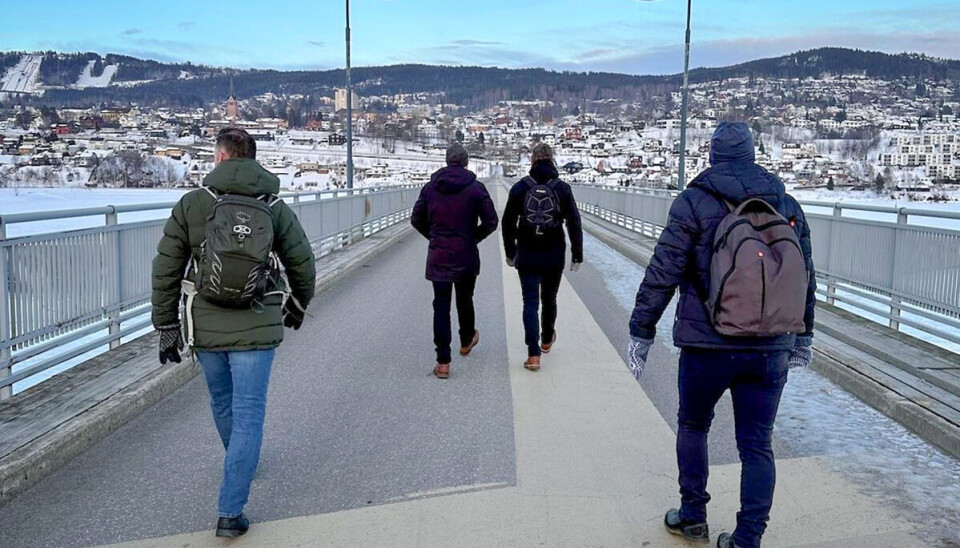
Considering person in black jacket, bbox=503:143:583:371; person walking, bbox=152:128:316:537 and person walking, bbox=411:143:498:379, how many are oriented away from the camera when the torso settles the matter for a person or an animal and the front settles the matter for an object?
3

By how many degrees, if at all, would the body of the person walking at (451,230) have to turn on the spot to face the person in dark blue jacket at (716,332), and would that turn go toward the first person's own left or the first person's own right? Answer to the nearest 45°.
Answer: approximately 180°

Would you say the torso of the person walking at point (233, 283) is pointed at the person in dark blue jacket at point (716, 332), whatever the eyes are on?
no

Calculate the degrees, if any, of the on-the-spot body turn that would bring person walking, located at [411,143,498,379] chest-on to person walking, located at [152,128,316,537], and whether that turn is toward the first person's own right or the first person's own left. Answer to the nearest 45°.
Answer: approximately 180°

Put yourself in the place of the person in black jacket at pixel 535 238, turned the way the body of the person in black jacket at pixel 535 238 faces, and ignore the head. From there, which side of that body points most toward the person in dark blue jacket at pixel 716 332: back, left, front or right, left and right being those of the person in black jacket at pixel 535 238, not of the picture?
back

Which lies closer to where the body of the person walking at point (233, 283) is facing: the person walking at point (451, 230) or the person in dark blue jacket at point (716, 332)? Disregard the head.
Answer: the person walking

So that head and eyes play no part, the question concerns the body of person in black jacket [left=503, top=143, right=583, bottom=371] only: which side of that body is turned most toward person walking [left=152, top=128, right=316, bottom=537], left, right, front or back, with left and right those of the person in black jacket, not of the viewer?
back

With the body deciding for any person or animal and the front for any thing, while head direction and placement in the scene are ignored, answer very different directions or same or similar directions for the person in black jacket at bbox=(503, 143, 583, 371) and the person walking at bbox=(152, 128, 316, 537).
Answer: same or similar directions

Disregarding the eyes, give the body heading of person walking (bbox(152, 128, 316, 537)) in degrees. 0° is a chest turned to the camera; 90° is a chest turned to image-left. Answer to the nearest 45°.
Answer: approximately 180°

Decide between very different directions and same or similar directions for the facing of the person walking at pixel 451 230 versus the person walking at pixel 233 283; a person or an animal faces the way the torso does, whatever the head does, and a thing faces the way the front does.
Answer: same or similar directions

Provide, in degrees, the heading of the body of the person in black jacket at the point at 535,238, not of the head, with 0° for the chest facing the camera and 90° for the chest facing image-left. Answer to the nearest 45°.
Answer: approximately 180°

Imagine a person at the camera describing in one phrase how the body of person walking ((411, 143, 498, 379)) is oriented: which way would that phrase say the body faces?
away from the camera

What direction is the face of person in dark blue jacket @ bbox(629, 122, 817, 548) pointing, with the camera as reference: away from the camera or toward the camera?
away from the camera

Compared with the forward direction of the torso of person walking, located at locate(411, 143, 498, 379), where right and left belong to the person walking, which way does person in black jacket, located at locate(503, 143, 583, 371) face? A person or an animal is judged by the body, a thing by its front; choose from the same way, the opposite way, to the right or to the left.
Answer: the same way
